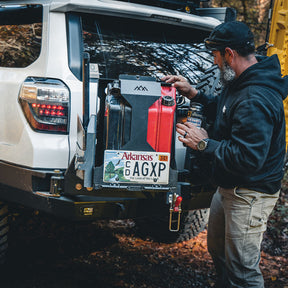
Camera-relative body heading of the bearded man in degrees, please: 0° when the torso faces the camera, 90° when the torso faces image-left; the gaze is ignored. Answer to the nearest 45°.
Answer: approximately 90°
